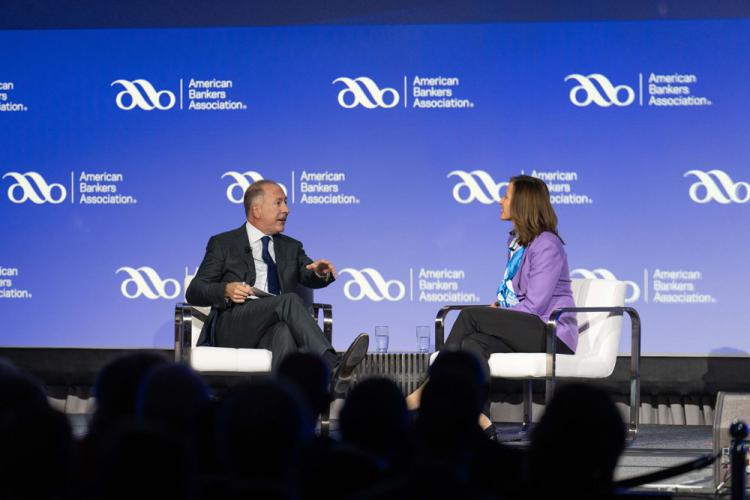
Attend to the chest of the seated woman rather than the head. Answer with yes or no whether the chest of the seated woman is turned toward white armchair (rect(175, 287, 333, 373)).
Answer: yes

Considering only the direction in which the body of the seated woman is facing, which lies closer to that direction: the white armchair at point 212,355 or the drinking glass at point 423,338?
the white armchair

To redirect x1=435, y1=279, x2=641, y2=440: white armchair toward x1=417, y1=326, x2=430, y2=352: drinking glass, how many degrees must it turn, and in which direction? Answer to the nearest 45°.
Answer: approximately 45° to its right

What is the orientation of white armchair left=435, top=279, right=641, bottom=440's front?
to the viewer's left

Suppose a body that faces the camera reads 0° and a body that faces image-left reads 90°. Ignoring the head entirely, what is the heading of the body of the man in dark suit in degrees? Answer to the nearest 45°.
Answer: approximately 315°

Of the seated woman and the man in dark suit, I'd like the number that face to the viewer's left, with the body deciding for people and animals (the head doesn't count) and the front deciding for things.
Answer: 1

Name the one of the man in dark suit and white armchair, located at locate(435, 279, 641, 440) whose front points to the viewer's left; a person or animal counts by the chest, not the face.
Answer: the white armchair

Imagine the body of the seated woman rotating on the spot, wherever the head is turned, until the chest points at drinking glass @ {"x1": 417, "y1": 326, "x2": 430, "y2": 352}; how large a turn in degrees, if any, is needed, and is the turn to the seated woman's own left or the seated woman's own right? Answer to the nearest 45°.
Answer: approximately 45° to the seated woman's own right

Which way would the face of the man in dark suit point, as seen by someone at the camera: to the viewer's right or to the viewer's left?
to the viewer's right

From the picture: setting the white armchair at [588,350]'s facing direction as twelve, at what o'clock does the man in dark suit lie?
The man in dark suit is roughly at 12 o'clock from the white armchair.

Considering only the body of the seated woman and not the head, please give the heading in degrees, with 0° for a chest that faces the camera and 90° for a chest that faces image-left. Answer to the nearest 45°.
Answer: approximately 90°

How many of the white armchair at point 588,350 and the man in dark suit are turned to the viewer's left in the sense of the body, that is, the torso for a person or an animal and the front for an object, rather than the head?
1
